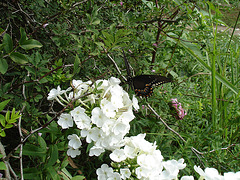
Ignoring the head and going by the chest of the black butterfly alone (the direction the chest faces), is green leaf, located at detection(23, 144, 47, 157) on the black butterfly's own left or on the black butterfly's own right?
on the black butterfly's own left

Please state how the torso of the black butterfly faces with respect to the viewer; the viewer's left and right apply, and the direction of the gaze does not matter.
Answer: facing away from the viewer and to the left of the viewer
